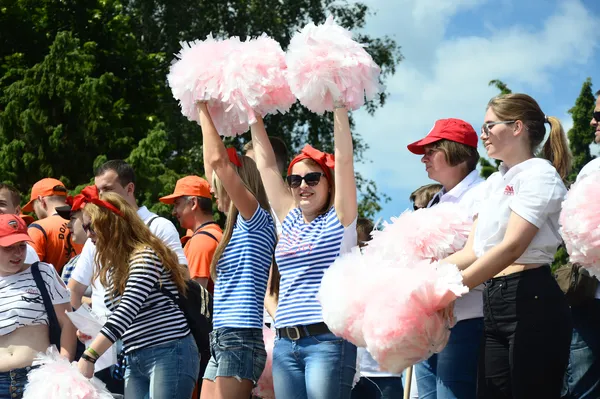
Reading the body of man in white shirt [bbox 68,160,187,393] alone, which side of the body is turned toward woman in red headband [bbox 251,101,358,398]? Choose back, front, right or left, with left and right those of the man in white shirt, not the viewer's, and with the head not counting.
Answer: left

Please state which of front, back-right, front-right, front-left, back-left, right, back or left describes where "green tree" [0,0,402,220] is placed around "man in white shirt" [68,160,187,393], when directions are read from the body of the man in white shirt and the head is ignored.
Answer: back-right
